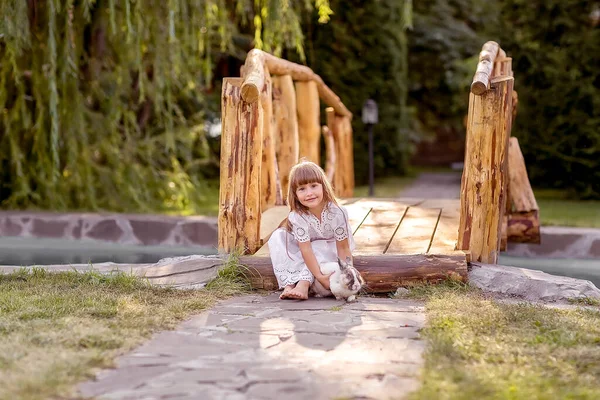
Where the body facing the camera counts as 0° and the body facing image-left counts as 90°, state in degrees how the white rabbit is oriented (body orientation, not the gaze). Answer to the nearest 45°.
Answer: approximately 315°

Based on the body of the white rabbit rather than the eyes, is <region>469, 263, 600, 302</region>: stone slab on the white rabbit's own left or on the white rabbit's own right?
on the white rabbit's own left

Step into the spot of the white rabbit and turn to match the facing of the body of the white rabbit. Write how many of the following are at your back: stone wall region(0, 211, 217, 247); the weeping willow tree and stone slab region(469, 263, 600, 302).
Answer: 2

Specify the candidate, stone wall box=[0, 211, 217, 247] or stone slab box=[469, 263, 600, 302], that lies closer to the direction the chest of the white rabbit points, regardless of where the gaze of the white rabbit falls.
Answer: the stone slab

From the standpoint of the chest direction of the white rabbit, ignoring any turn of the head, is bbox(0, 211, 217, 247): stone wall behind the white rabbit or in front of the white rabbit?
behind

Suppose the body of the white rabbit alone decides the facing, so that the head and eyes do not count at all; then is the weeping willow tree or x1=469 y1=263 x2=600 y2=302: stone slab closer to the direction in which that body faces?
the stone slab

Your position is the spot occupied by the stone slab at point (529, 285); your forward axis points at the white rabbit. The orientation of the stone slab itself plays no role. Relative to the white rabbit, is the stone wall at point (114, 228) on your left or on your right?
right

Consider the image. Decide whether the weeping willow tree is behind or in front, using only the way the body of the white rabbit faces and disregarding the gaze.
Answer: behind
